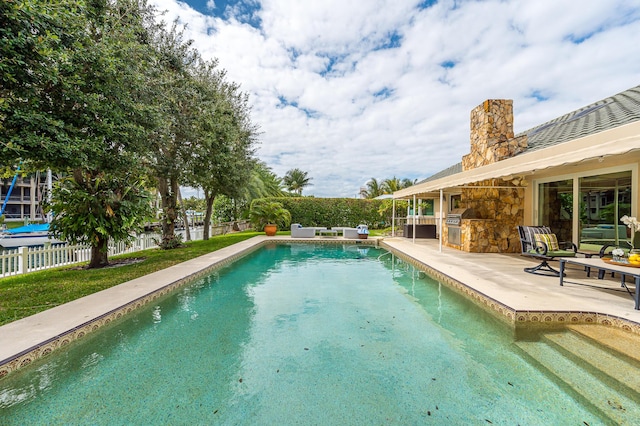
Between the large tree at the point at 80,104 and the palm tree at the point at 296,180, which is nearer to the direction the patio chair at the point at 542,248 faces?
the large tree

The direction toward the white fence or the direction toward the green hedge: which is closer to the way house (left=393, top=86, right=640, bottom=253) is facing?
the white fence

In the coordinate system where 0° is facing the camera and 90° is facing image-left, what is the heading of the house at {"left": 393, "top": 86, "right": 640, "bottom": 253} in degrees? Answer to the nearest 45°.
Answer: approximately 45°

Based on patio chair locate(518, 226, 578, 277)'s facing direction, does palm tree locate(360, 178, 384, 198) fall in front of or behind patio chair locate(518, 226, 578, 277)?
behind

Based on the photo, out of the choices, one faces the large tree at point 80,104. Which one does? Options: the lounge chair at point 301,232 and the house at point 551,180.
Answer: the house

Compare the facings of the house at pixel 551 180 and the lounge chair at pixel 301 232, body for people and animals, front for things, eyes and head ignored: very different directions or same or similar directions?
very different directions

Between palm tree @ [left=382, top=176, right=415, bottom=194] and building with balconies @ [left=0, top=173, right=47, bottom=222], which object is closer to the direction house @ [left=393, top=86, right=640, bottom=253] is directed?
the building with balconies

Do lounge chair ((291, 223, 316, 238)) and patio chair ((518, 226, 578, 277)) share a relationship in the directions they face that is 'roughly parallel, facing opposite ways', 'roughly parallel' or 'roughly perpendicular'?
roughly perpendicular

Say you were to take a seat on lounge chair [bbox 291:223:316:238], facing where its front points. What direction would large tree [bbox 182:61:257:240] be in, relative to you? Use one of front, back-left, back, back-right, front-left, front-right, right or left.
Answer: back-right
